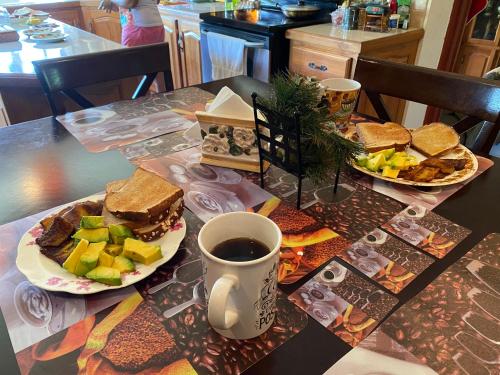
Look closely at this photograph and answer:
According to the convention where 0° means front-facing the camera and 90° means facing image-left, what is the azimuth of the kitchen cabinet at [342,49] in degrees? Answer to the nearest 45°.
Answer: approximately 45°

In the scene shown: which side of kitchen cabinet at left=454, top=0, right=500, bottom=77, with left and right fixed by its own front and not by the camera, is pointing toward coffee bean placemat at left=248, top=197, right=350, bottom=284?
front

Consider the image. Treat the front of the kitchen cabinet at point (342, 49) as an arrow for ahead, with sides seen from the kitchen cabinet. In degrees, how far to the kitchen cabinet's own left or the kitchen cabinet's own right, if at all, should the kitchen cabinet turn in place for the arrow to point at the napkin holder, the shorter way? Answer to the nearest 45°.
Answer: approximately 45° to the kitchen cabinet's own left

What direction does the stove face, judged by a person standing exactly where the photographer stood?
facing the viewer and to the left of the viewer

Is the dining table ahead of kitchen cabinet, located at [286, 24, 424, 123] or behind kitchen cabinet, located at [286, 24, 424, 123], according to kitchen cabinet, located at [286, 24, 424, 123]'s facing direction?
ahead

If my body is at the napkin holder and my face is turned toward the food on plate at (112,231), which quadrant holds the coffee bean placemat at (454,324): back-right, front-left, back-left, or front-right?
front-left

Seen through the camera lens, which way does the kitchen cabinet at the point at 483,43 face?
facing the viewer

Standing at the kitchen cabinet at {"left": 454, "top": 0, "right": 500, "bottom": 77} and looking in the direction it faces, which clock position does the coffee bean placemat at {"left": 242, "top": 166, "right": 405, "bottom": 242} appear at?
The coffee bean placemat is roughly at 12 o'clock from the kitchen cabinet.

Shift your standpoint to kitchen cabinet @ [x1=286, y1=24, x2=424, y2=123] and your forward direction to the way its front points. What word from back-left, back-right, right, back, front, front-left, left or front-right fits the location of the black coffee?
front-left

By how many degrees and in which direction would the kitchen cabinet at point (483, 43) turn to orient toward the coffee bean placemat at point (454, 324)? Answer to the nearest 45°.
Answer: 0° — it already faces it

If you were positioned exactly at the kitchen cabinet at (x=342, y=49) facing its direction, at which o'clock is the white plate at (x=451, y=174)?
The white plate is roughly at 10 o'clock from the kitchen cabinet.

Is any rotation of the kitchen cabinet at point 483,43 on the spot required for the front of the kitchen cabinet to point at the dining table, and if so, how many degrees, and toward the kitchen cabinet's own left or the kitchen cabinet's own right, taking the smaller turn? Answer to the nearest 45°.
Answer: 0° — it already faces it
